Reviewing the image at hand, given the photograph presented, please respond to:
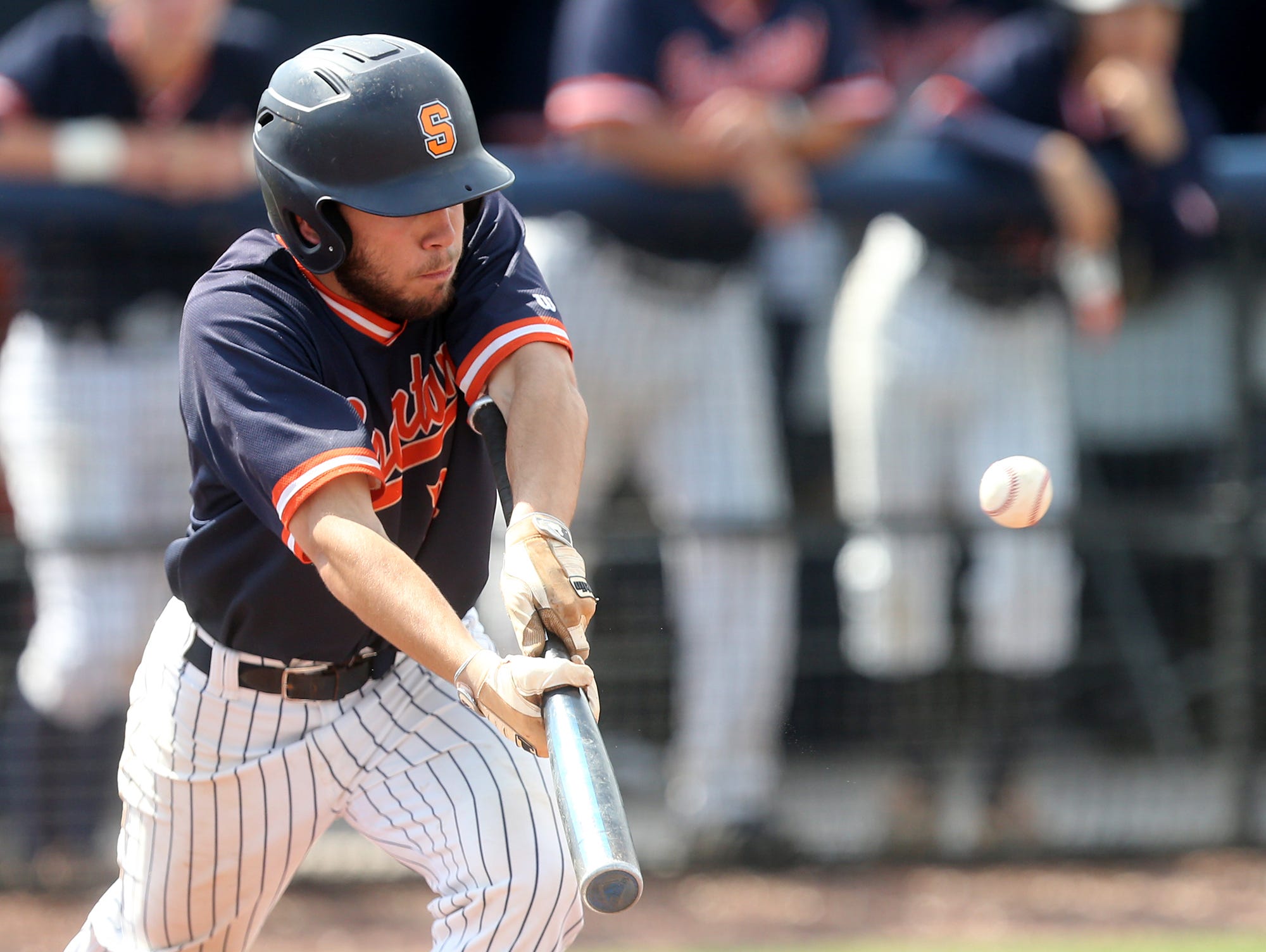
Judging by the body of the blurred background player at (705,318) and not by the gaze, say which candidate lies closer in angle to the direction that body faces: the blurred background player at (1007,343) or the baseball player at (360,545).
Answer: the baseball player

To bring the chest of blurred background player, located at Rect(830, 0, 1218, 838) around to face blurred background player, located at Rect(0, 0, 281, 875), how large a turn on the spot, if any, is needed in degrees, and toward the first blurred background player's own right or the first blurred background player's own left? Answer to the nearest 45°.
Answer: approximately 90° to the first blurred background player's own right

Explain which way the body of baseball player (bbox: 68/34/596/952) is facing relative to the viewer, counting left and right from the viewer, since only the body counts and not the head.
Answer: facing the viewer and to the right of the viewer

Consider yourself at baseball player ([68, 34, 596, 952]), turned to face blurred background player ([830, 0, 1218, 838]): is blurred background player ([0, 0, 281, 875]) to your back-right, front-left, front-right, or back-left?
front-left

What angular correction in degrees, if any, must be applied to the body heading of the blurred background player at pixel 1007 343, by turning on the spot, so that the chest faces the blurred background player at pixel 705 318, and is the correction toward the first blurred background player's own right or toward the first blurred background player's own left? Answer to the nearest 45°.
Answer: approximately 90° to the first blurred background player's own right

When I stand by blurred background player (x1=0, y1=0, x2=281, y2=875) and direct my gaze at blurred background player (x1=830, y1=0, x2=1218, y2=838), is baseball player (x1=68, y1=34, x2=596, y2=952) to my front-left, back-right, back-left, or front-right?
front-right

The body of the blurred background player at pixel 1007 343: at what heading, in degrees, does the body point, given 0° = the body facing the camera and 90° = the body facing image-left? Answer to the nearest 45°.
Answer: approximately 0°

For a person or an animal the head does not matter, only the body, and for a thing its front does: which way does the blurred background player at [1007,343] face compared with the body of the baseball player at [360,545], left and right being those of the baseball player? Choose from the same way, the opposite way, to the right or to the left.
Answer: to the right

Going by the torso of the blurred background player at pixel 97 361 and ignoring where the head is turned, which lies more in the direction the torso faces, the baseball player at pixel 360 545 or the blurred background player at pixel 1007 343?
the baseball player

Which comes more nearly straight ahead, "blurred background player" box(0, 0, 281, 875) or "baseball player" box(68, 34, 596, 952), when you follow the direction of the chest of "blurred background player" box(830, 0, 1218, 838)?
the baseball player

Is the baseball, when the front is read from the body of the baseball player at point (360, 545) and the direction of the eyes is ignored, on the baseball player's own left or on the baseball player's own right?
on the baseball player's own left

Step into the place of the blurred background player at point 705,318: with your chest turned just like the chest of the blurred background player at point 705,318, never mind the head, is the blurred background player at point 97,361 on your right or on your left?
on your right

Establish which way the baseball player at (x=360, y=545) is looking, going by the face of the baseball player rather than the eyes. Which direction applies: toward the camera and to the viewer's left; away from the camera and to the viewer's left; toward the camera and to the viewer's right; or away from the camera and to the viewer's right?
toward the camera and to the viewer's right

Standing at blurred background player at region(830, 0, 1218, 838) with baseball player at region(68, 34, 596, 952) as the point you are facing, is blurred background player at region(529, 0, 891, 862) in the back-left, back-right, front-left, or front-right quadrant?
front-right

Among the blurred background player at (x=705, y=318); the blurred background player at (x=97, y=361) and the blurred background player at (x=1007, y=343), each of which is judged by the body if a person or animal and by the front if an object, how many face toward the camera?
3

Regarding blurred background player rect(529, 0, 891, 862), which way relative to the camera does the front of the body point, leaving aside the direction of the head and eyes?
toward the camera

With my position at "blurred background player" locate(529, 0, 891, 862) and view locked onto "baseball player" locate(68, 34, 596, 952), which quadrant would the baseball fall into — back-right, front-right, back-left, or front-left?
front-left

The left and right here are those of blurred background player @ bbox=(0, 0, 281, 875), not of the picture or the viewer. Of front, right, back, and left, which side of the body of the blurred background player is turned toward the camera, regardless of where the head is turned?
front

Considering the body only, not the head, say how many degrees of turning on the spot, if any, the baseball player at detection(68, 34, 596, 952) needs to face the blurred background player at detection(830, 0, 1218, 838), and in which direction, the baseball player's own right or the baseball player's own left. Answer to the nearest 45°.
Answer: approximately 90° to the baseball player's own left

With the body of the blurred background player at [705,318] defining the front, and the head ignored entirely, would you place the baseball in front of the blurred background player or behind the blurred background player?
in front
